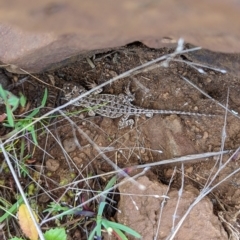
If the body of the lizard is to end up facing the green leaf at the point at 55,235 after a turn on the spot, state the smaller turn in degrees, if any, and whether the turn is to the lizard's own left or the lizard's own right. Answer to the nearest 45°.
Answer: approximately 45° to the lizard's own left

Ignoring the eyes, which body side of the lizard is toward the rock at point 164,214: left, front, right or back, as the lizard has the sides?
left

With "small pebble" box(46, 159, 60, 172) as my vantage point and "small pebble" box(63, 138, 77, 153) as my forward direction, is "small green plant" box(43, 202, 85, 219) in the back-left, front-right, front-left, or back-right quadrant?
back-right

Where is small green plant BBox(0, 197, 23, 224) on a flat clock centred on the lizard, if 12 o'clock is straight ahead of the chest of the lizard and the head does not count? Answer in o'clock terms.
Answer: The small green plant is roughly at 11 o'clock from the lizard.

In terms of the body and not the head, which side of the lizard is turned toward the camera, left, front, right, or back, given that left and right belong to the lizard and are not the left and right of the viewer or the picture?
left

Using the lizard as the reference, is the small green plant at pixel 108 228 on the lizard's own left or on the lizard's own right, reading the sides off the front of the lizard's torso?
on the lizard's own left

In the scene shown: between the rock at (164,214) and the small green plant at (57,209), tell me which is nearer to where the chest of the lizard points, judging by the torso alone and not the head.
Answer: the small green plant
